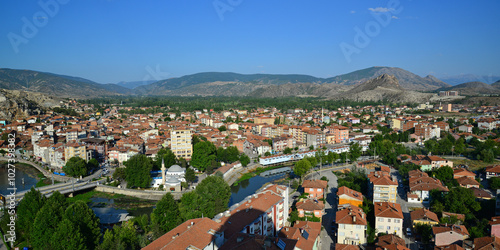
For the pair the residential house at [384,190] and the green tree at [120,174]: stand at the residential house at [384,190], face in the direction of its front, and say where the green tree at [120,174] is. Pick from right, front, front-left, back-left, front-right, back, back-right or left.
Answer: right

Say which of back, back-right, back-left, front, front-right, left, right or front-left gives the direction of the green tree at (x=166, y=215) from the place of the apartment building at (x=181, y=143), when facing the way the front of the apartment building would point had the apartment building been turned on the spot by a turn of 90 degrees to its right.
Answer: left

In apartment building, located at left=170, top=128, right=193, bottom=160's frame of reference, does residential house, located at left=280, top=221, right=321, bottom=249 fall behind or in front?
in front

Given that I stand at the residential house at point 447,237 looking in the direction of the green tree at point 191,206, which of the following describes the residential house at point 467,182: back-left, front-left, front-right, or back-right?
back-right

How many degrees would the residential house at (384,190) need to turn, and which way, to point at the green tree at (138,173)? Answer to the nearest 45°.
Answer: approximately 90° to its right

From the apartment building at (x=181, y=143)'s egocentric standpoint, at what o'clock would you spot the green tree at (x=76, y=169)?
The green tree is roughly at 2 o'clock from the apartment building.

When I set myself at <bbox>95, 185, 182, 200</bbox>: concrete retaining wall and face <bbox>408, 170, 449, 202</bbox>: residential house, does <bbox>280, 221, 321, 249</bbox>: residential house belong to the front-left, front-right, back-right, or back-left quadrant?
front-right

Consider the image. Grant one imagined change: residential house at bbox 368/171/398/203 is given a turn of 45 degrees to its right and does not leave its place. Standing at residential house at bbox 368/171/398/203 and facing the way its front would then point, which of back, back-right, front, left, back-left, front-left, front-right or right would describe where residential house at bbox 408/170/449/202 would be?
back

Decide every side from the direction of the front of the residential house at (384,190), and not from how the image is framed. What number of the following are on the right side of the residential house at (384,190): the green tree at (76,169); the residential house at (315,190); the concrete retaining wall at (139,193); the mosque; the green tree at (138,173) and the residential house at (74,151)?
6

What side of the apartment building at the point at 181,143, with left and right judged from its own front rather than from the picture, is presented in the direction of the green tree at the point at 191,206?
front

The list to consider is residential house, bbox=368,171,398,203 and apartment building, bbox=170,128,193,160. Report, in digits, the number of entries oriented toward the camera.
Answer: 2

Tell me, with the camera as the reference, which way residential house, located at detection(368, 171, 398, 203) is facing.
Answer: facing the viewer

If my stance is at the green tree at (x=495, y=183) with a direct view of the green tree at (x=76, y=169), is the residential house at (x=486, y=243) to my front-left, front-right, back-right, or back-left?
front-left

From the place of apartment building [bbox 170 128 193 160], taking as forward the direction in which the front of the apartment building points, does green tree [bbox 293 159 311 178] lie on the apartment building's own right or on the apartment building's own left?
on the apartment building's own left

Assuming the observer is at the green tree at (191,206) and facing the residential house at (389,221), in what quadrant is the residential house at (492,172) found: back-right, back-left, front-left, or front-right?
front-left

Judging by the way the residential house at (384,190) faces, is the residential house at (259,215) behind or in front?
in front

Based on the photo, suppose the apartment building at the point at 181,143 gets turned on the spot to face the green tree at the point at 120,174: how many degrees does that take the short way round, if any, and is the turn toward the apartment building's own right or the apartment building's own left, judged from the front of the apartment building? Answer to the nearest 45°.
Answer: approximately 45° to the apartment building's own right

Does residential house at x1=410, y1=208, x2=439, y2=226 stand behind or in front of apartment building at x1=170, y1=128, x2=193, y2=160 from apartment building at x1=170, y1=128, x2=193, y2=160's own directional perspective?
in front

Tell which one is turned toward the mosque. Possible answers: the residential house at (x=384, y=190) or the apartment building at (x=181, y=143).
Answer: the apartment building
